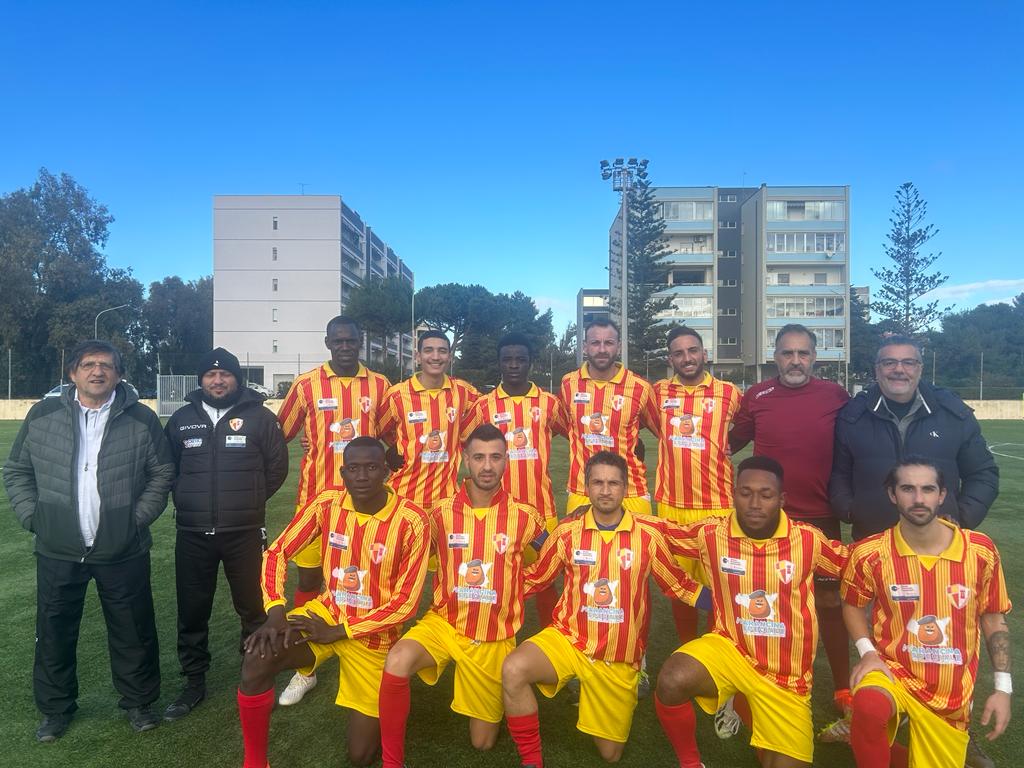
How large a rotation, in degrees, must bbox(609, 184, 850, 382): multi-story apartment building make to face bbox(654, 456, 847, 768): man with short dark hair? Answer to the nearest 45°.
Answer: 0° — it already faces them

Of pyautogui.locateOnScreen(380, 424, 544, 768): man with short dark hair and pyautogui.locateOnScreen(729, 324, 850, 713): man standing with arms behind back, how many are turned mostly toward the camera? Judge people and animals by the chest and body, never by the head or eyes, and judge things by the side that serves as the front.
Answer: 2

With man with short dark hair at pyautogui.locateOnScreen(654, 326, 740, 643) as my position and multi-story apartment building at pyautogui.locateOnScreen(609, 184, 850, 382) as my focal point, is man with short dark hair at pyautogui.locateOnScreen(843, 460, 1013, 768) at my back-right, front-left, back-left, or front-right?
back-right

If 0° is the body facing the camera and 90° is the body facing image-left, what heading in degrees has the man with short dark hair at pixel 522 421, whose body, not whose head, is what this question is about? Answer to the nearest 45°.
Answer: approximately 0°

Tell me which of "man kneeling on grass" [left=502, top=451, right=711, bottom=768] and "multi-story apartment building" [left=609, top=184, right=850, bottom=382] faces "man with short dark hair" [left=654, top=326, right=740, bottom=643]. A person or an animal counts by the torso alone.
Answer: the multi-story apartment building

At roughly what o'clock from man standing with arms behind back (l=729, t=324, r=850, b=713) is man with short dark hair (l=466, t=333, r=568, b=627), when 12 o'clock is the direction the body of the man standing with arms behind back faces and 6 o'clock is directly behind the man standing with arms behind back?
The man with short dark hair is roughly at 3 o'clock from the man standing with arms behind back.

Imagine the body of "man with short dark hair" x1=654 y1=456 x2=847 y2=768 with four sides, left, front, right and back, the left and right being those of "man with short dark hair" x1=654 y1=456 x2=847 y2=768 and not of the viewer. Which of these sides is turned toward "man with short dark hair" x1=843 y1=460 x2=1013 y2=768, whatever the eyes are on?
left

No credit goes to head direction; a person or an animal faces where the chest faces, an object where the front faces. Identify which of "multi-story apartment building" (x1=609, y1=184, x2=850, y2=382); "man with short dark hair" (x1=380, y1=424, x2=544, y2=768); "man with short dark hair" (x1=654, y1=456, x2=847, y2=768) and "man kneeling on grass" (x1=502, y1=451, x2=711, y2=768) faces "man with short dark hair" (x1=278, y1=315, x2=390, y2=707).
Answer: the multi-story apartment building

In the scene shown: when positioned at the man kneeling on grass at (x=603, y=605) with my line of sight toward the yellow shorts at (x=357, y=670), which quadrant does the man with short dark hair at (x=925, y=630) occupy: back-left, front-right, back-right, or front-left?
back-left
